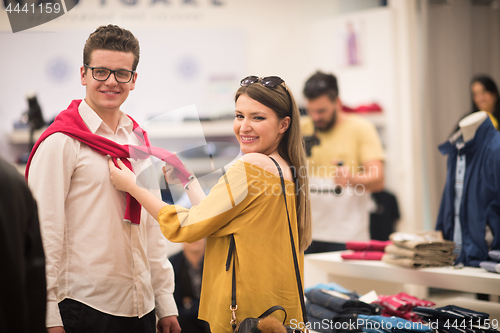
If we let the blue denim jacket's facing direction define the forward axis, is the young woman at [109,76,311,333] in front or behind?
in front

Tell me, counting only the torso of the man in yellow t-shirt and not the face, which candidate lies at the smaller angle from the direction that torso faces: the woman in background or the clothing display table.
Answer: the clothing display table

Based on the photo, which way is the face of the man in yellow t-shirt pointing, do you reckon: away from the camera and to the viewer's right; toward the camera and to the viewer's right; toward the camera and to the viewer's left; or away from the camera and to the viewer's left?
toward the camera and to the viewer's left

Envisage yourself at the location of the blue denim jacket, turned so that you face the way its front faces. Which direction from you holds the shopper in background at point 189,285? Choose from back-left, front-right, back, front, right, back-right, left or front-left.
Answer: front-right

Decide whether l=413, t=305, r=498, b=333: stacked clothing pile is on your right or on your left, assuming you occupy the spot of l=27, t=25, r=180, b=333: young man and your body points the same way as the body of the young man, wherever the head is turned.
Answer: on your left

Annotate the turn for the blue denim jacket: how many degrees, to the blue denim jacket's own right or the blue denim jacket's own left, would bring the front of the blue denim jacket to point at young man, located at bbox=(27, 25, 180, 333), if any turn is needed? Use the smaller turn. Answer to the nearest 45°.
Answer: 0° — it already faces them

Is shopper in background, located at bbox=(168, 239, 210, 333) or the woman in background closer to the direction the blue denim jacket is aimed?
the shopper in background
